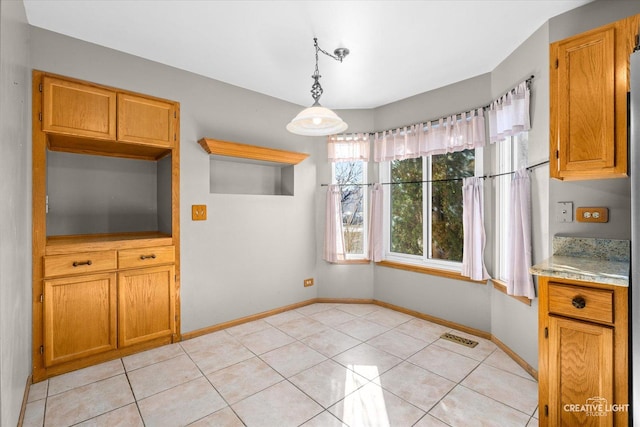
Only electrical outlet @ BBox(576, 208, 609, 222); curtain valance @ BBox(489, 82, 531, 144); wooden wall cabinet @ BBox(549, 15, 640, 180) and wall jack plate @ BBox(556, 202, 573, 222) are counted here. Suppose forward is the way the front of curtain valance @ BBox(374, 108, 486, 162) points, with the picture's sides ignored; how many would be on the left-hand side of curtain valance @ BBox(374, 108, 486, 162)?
4

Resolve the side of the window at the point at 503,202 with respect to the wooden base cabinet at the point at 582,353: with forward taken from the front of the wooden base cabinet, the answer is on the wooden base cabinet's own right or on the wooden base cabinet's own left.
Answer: on the wooden base cabinet's own right

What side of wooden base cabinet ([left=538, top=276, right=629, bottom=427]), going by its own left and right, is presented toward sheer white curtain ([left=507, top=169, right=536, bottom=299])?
right
